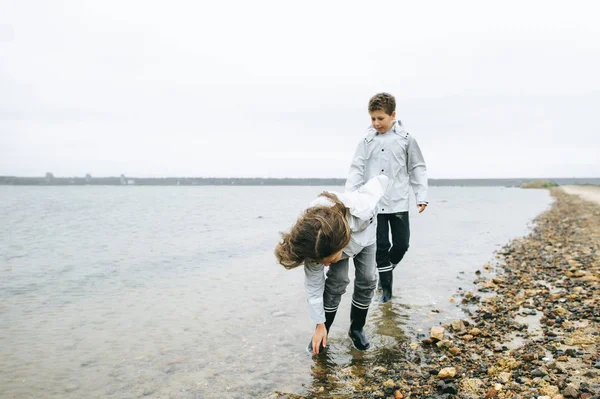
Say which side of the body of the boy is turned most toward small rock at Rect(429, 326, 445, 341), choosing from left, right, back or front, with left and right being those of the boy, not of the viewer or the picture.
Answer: front

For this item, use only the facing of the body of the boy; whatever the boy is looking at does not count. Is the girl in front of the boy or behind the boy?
in front

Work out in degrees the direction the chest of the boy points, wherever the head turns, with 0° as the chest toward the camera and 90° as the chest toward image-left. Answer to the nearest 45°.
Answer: approximately 0°

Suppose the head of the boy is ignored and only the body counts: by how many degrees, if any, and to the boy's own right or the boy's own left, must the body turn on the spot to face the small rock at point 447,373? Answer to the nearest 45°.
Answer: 0° — they already face it

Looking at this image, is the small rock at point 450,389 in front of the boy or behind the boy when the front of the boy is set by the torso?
in front

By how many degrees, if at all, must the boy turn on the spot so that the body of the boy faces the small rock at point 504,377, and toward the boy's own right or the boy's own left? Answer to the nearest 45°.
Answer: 0° — they already face it

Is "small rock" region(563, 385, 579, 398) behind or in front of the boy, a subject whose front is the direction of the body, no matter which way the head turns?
in front
